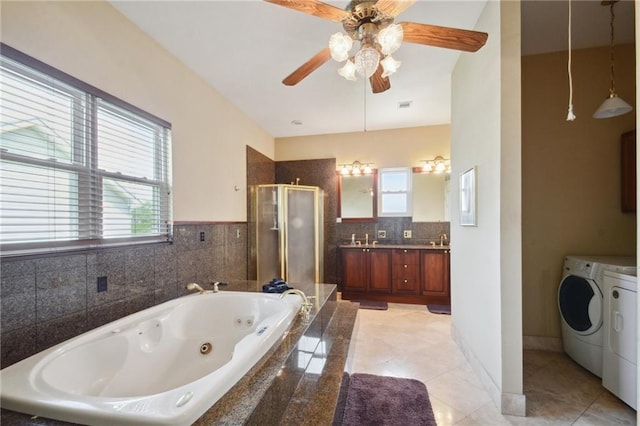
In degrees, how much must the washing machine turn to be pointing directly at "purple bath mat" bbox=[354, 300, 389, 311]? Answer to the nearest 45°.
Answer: approximately 45° to its right

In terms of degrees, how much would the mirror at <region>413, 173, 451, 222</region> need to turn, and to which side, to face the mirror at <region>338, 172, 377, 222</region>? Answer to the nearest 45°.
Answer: approximately 90° to its right

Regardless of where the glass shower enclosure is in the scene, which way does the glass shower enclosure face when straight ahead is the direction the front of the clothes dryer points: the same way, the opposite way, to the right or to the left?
to the left

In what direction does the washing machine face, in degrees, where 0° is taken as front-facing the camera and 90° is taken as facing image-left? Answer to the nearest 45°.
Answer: approximately 45°

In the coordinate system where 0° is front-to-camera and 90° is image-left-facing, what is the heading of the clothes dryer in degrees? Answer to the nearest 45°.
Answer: approximately 45°

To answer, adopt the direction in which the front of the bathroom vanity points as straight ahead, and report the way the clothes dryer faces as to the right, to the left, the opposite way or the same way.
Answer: to the right

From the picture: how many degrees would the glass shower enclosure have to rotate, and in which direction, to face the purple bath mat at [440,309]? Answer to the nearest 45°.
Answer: approximately 90° to its left
